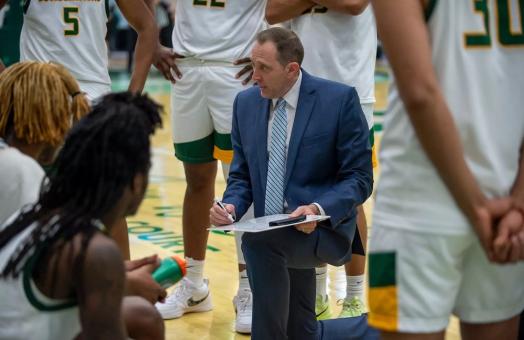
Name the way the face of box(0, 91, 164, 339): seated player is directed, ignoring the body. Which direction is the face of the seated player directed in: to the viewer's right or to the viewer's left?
to the viewer's right

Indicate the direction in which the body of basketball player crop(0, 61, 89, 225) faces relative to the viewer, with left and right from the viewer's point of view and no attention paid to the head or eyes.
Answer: facing away from the viewer and to the right of the viewer

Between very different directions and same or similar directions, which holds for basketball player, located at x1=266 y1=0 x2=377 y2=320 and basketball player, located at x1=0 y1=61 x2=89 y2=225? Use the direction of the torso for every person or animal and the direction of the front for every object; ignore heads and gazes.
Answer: very different directions

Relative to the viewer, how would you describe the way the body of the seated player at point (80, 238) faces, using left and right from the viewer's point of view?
facing away from the viewer and to the right of the viewer

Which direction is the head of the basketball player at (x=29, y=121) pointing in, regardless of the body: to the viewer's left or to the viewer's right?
to the viewer's right

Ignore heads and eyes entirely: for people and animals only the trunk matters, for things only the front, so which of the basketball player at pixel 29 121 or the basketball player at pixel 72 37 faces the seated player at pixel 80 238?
the basketball player at pixel 72 37

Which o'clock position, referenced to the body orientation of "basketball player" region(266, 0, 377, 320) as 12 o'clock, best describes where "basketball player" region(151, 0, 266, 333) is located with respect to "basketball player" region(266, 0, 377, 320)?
"basketball player" region(151, 0, 266, 333) is roughly at 2 o'clock from "basketball player" region(266, 0, 377, 320).

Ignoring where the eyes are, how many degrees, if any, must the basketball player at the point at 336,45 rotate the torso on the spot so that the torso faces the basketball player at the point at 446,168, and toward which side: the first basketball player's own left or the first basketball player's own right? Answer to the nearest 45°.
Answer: approximately 45° to the first basketball player's own left

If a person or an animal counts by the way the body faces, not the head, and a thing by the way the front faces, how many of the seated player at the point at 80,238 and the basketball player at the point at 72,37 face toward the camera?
1

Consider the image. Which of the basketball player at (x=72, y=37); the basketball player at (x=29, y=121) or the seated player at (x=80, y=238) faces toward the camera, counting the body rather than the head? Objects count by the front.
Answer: the basketball player at (x=72, y=37)

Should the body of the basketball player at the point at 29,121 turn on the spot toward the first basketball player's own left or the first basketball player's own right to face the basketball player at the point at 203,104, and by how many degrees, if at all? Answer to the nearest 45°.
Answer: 0° — they already face them

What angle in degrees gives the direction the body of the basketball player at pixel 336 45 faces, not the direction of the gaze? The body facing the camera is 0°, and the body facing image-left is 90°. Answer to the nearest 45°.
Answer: approximately 45°

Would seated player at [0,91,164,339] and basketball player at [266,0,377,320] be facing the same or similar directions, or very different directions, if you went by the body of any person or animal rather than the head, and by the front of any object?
very different directions

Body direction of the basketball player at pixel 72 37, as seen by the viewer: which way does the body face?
toward the camera

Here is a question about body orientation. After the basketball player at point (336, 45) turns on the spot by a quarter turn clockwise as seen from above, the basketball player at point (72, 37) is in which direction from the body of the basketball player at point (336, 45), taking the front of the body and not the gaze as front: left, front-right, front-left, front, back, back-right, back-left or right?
front-left

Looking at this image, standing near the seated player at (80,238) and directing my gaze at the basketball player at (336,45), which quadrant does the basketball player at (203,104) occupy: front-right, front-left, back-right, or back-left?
front-left

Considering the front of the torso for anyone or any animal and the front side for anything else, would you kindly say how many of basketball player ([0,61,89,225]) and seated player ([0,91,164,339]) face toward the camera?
0
